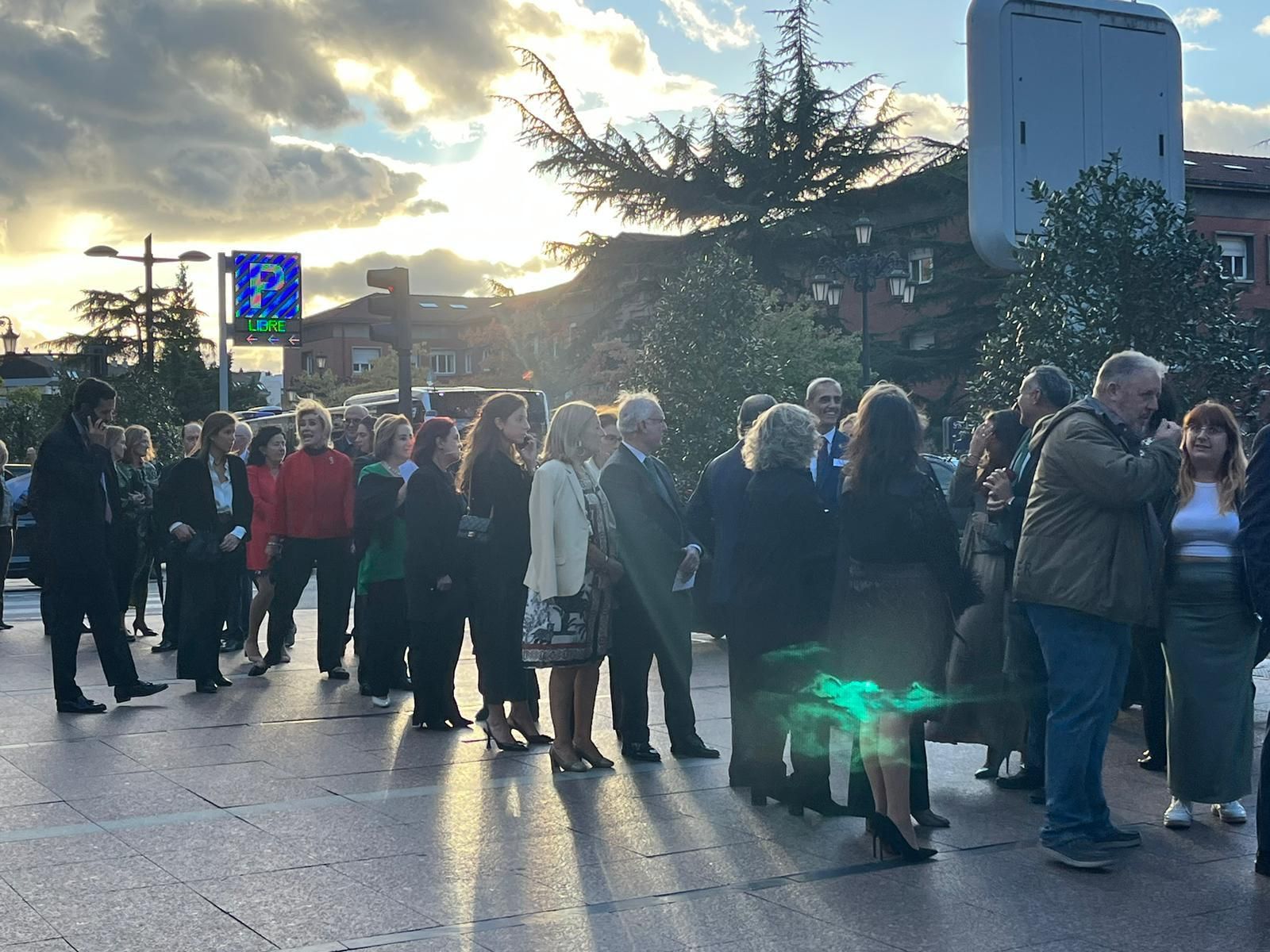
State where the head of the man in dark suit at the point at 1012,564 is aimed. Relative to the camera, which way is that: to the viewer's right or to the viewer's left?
to the viewer's left

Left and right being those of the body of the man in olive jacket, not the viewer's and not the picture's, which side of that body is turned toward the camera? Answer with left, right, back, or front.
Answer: right

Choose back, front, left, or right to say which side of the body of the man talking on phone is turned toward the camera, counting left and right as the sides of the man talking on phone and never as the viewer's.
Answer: right
